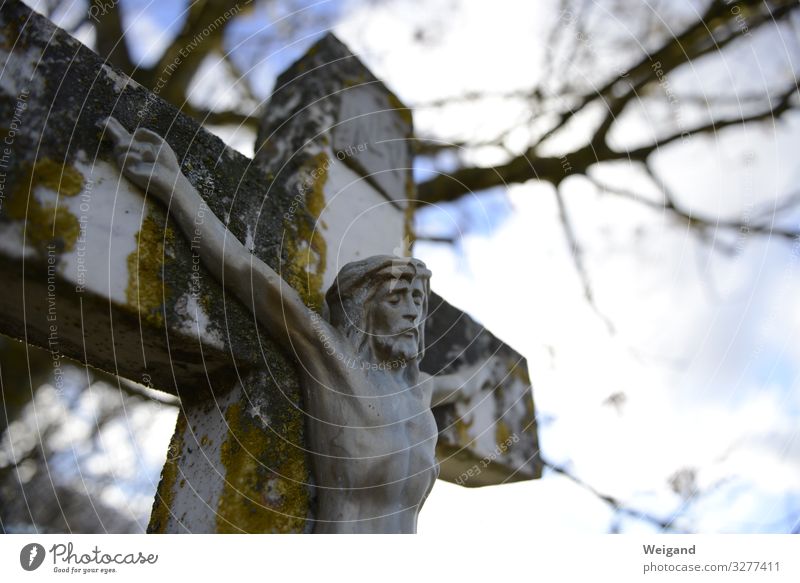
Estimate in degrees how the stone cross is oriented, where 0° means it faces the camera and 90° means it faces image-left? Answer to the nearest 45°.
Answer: approximately 315°
